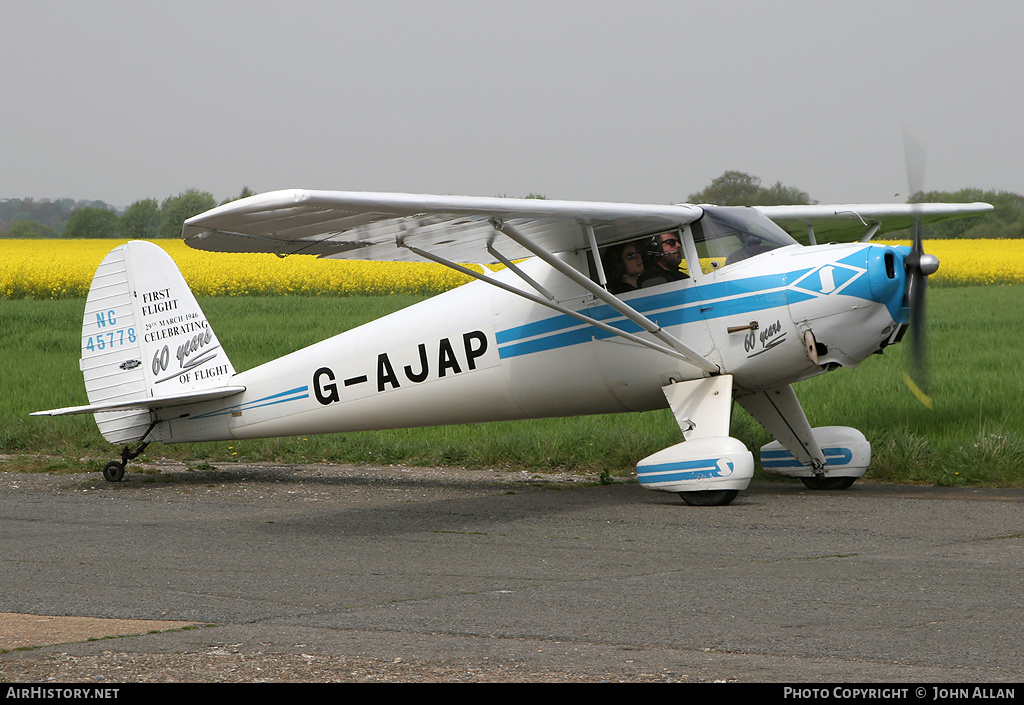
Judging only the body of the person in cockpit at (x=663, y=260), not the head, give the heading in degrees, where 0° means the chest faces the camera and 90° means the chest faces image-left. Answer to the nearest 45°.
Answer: approximately 270°
